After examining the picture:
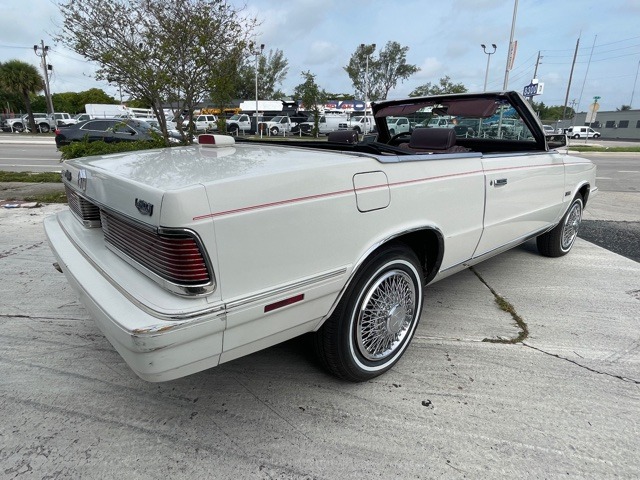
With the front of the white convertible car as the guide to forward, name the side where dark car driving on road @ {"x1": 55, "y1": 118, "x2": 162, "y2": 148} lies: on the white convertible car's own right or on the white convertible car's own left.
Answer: on the white convertible car's own left

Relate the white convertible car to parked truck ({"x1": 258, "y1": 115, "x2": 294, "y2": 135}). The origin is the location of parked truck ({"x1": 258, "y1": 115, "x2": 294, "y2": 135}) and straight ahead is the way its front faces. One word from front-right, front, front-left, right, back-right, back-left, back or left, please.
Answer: front-left

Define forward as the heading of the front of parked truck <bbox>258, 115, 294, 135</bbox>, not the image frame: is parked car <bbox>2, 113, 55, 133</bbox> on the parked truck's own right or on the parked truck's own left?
on the parked truck's own right

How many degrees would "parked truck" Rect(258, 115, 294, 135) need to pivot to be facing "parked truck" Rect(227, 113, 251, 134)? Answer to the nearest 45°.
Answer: approximately 45° to its right

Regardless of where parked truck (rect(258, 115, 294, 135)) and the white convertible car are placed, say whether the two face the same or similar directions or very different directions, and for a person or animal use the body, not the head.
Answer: very different directions

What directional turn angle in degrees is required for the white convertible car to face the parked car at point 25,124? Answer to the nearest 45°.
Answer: approximately 90° to its left

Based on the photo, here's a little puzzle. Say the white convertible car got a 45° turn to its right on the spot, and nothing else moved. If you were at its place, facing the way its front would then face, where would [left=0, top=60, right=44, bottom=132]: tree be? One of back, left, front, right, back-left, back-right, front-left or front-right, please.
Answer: back-left
